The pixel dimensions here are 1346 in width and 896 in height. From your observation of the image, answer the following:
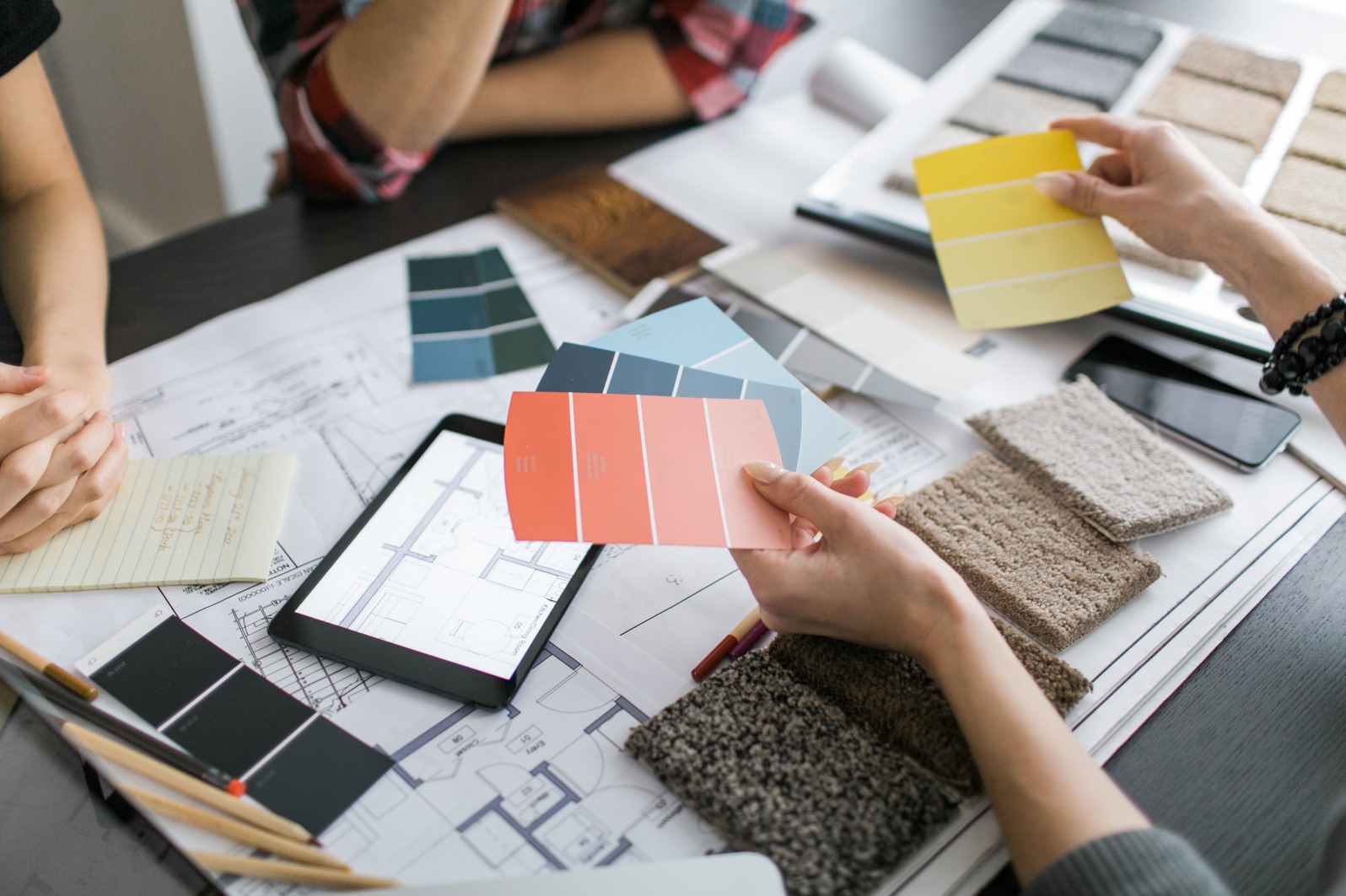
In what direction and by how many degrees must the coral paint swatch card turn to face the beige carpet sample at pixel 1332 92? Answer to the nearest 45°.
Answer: approximately 135° to its left

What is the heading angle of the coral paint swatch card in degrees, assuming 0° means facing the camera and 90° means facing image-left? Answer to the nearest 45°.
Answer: approximately 0°

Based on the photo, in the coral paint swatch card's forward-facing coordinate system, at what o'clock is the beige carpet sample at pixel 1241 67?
The beige carpet sample is roughly at 7 o'clock from the coral paint swatch card.
